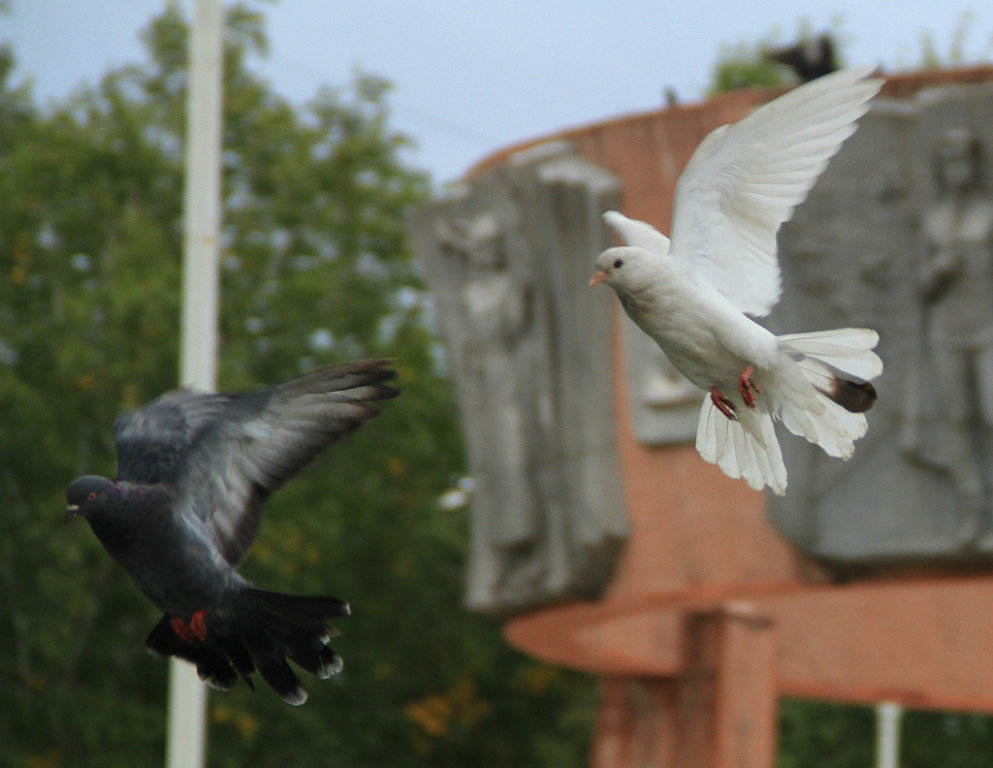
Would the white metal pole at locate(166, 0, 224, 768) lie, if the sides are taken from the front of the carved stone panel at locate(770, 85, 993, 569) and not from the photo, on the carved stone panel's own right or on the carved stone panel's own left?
on the carved stone panel's own right

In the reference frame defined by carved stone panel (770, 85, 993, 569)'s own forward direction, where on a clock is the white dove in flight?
The white dove in flight is roughly at 12 o'clock from the carved stone panel.

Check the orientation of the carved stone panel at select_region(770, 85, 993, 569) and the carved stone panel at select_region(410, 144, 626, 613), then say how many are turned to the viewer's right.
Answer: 0

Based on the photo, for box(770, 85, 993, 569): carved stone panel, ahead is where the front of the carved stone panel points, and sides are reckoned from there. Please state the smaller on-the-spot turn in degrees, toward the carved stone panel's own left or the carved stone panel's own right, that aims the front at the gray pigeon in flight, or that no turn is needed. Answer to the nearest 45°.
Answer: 0° — it already faces it

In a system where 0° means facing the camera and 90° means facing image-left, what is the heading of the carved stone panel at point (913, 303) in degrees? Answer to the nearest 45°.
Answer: approximately 0°

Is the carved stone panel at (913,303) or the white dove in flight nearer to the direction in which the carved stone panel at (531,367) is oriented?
the white dove in flight

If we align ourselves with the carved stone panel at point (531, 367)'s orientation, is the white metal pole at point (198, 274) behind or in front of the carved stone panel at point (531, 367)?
in front
